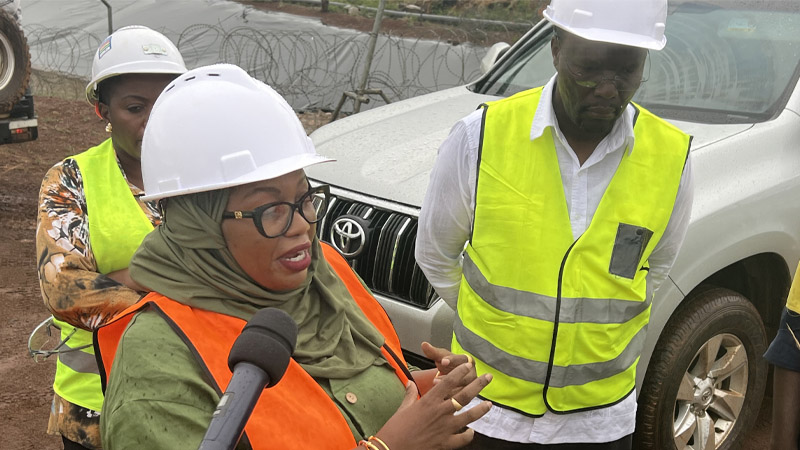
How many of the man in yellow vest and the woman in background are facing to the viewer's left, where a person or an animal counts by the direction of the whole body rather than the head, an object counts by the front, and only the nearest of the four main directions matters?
0

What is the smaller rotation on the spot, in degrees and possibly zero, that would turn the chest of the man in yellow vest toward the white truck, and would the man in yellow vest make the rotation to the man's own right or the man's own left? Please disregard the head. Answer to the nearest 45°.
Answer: approximately 135° to the man's own right

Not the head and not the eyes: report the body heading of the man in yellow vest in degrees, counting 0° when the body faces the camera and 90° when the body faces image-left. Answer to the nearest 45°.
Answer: approximately 0°

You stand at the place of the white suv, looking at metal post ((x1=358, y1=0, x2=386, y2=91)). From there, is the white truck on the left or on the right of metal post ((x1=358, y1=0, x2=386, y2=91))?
left

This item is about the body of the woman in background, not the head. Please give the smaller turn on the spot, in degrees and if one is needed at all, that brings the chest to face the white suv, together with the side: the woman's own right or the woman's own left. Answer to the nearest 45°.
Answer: approximately 45° to the woman's own left

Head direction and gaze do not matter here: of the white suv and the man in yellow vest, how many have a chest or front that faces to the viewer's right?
0

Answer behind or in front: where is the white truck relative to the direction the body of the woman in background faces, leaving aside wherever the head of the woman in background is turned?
behind

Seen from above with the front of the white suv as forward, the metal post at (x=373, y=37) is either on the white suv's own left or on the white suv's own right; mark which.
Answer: on the white suv's own right
